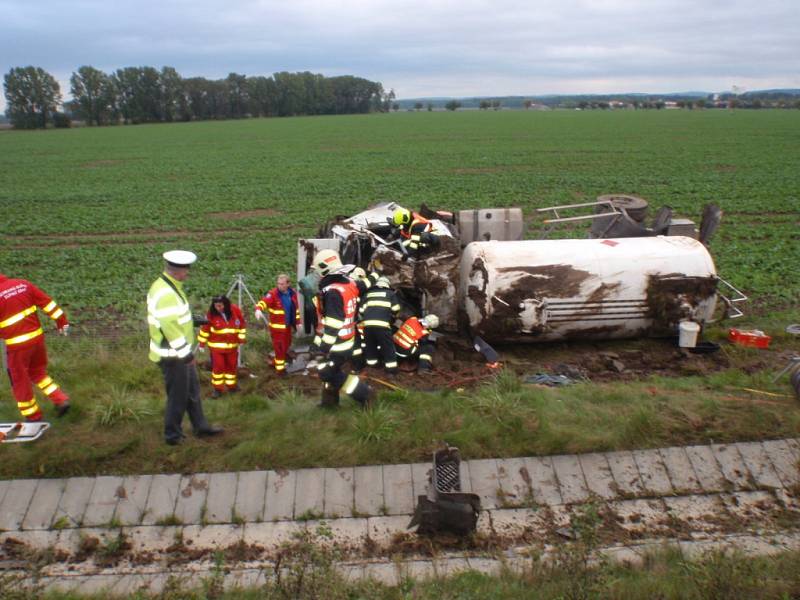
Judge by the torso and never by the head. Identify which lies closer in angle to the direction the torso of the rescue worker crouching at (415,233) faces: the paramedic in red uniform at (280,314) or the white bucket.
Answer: the paramedic in red uniform

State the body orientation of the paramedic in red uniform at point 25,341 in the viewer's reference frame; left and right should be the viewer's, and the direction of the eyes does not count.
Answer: facing away from the viewer and to the right of the viewer

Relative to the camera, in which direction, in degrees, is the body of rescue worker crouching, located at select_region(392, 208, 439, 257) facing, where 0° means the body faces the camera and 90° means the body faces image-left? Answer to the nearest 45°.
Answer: approximately 45°

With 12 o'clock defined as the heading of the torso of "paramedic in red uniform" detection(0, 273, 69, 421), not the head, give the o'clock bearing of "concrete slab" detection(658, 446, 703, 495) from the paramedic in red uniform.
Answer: The concrete slab is roughly at 3 o'clock from the paramedic in red uniform.

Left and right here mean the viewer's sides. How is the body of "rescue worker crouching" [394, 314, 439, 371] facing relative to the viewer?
facing to the right of the viewer

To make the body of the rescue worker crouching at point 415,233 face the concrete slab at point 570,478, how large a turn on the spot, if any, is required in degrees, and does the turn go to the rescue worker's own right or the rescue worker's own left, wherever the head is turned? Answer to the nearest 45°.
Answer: approximately 45° to the rescue worker's own left

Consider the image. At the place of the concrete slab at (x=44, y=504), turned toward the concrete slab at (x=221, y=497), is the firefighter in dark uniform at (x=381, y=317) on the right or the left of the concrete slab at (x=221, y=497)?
left

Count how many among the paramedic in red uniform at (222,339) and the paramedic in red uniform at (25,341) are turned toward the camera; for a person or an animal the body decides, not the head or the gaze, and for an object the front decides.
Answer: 1
